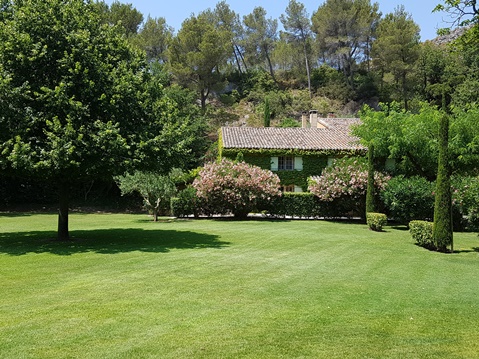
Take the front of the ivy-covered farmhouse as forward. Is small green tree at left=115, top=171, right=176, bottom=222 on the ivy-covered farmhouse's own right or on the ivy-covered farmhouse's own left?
on the ivy-covered farmhouse's own right

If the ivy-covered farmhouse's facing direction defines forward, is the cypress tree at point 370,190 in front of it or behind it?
in front

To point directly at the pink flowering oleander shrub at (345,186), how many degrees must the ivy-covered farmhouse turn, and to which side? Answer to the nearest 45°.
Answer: approximately 45° to its left

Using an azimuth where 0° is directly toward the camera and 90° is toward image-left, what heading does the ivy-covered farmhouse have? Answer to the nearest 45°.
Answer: approximately 0°

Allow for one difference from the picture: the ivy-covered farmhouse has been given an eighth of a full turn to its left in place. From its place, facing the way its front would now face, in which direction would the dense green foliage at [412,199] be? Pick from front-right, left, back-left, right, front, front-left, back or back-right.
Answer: front

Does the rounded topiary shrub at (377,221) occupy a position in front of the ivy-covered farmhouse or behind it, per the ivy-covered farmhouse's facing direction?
in front

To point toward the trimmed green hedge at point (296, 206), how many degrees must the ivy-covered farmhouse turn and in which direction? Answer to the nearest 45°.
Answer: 0° — it already faces it
